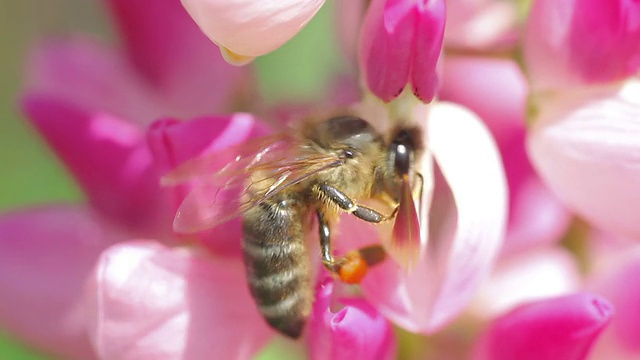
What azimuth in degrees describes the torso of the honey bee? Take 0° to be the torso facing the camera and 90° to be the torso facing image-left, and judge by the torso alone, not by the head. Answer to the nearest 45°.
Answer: approximately 270°
